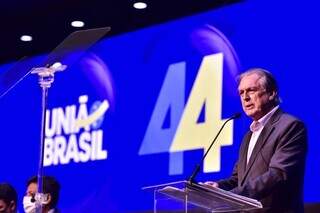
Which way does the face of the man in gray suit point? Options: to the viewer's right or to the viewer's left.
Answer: to the viewer's left

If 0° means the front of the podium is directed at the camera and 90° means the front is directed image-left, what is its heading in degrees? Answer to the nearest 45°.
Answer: approximately 45°

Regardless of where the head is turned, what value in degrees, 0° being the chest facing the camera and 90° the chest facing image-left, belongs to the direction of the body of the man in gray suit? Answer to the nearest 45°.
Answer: approximately 45°

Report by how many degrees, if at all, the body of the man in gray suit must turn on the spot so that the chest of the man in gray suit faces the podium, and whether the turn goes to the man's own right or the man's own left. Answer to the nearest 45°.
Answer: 0° — they already face it

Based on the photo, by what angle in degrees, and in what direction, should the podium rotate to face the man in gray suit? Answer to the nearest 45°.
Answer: approximately 180°
